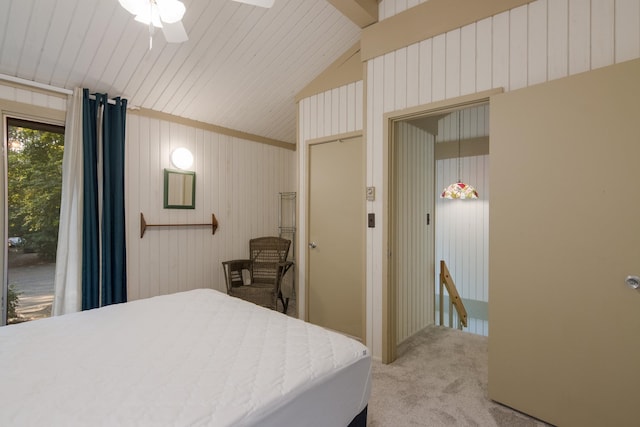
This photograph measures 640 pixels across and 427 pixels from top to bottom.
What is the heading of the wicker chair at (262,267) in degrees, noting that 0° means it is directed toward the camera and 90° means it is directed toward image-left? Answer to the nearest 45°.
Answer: approximately 45°

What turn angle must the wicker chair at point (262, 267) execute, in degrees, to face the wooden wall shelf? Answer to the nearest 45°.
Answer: approximately 45° to its right
